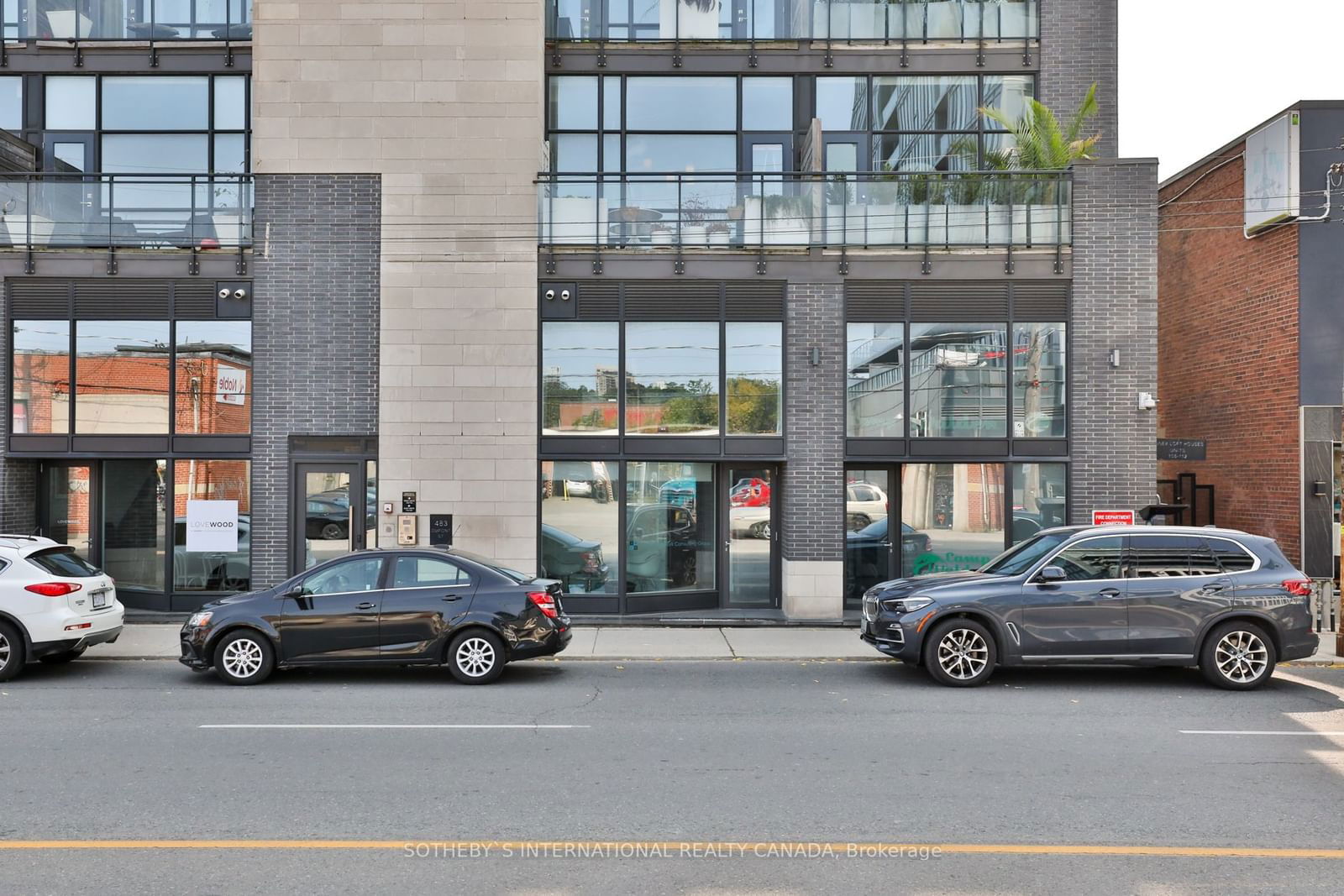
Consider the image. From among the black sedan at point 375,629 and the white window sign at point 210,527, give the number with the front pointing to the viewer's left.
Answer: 1

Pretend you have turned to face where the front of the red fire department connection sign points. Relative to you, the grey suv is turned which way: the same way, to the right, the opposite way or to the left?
to the right

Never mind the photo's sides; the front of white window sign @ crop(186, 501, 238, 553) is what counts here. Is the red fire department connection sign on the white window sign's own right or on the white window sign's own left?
on the white window sign's own left

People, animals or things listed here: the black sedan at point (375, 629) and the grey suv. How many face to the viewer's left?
2

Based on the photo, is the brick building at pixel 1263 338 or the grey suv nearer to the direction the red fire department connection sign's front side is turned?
the grey suv

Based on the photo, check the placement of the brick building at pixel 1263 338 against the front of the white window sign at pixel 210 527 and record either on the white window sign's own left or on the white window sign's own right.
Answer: on the white window sign's own left

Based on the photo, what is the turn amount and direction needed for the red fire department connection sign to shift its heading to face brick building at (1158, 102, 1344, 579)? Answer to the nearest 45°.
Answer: approximately 135° to its left

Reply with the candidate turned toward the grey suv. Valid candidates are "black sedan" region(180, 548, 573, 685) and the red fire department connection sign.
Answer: the red fire department connection sign

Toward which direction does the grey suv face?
to the viewer's left

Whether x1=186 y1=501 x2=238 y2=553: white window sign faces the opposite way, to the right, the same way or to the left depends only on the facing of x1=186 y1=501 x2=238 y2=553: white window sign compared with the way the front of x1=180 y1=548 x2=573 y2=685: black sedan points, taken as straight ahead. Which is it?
to the left

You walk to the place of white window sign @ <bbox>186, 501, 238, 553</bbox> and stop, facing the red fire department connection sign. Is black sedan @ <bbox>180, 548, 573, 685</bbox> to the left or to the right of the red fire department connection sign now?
right

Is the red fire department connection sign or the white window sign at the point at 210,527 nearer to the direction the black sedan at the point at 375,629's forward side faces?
the white window sign

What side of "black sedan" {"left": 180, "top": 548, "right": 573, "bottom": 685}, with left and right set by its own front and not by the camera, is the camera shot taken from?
left
